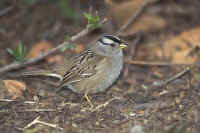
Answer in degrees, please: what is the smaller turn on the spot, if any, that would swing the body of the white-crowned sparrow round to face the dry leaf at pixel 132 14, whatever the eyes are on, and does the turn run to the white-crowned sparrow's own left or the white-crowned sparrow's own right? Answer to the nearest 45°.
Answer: approximately 45° to the white-crowned sparrow's own left

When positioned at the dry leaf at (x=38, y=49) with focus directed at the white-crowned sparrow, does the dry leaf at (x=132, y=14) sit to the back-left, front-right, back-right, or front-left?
front-left

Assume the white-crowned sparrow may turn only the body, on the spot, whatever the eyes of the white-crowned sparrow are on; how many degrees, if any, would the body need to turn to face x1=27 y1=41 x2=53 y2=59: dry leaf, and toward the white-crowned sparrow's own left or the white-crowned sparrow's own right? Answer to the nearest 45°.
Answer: approximately 135° to the white-crowned sparrow's own left

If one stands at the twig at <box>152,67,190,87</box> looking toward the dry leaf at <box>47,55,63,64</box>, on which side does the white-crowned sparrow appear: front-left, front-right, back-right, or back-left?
front-left

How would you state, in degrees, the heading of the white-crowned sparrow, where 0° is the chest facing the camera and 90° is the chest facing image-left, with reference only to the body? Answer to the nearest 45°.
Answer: approximately 270°

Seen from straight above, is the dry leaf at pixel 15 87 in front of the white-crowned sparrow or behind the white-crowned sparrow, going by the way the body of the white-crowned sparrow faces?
behind

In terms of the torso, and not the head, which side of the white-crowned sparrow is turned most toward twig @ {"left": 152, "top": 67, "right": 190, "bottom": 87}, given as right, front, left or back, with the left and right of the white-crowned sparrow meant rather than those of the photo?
front

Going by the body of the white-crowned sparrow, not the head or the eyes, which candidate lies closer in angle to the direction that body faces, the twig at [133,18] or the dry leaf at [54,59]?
the twig

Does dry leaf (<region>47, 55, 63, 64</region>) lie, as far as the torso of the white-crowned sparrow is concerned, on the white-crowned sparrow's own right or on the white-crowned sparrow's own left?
on the white-crowned sparrow's own left

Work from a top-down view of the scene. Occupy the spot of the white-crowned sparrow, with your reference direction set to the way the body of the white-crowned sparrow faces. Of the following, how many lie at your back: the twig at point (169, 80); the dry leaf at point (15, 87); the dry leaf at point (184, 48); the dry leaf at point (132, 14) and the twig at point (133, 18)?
1

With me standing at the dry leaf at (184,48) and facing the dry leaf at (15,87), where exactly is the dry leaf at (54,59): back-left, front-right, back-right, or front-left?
front-right
